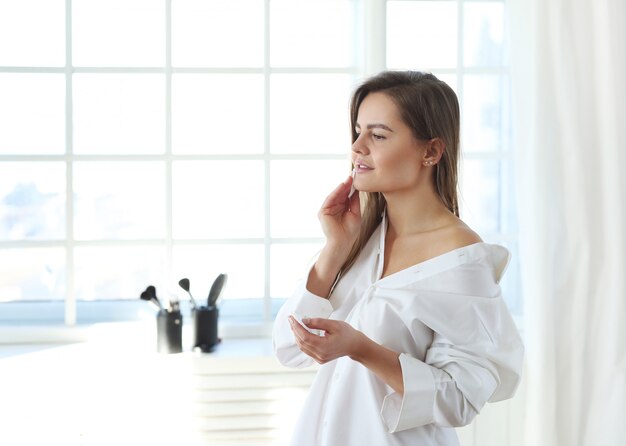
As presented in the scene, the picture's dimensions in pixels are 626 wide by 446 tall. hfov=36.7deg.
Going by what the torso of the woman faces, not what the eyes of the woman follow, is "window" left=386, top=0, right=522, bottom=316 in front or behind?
behind

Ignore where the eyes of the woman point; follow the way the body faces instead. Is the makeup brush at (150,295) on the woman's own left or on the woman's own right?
on the woman's own right

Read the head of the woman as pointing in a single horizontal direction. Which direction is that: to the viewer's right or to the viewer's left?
to the viewer's left

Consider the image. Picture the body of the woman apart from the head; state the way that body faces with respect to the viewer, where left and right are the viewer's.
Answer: facing the viewer and to the left of the viewer

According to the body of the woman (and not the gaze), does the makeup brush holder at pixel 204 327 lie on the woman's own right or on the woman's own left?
on the woman's own right

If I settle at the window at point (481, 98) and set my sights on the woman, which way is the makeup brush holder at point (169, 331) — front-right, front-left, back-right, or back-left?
front-right

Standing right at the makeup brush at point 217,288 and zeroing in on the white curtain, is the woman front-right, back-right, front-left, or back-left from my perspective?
front-right

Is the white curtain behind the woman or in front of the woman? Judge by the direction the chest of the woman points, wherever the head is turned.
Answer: behind

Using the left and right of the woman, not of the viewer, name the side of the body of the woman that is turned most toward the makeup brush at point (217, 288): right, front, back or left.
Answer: right
